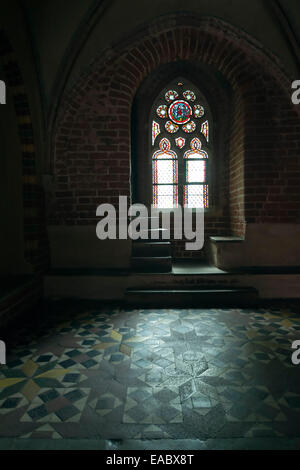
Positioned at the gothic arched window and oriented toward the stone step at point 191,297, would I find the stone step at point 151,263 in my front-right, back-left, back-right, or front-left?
front-right

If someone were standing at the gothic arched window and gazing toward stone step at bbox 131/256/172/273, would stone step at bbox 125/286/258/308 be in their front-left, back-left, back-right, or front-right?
front-left

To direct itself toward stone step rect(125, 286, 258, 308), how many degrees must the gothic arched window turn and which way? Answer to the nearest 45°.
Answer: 0° — it already faces it

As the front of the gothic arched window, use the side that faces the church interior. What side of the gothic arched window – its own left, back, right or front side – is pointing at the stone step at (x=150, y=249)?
front

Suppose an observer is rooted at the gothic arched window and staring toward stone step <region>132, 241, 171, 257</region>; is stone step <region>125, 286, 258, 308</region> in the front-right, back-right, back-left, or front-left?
front-left

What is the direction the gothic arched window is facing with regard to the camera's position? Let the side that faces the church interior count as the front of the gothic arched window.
facing the viewer

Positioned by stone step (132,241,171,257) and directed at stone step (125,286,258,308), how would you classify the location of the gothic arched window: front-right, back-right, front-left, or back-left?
back-left

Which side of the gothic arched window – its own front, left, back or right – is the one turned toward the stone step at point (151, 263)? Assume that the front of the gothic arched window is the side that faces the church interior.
front
